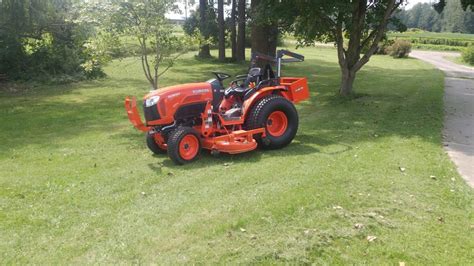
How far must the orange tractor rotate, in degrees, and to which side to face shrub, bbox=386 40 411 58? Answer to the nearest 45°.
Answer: approximately 180°

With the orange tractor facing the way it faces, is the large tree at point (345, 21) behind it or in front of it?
behind

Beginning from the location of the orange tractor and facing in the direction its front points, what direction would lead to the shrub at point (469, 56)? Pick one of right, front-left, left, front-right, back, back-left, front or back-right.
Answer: back

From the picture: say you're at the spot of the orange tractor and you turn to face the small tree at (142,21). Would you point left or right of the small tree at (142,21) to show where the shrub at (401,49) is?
right

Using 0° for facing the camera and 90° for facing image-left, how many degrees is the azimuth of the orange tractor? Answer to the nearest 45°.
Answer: approximately 45°

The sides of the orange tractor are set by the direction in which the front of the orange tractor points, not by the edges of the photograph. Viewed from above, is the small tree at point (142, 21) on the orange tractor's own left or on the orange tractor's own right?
on the orange tractor's own right
